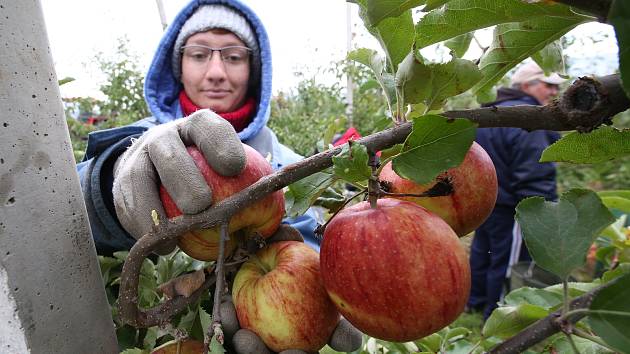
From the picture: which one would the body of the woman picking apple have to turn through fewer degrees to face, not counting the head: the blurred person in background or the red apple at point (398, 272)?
the red apple

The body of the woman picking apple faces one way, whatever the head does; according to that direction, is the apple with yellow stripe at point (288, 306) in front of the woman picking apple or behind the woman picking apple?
in front

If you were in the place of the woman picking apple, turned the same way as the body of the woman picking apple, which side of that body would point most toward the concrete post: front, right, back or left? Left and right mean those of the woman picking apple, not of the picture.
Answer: front

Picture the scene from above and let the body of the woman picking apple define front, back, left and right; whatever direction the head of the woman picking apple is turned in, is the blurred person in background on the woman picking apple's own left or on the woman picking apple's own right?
on the woman picking apple's own left

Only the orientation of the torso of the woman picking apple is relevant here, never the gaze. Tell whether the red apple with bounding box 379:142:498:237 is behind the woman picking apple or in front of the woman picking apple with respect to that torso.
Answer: in front

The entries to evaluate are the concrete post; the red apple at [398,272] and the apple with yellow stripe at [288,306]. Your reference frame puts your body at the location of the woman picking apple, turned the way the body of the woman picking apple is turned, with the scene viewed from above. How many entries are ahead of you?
3

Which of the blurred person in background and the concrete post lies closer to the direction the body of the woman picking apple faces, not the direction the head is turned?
the concrete post

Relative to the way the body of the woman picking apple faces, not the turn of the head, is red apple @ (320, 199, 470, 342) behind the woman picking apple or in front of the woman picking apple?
in front

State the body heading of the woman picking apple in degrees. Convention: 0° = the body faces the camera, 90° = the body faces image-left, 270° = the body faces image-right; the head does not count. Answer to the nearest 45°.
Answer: approximately 0°
